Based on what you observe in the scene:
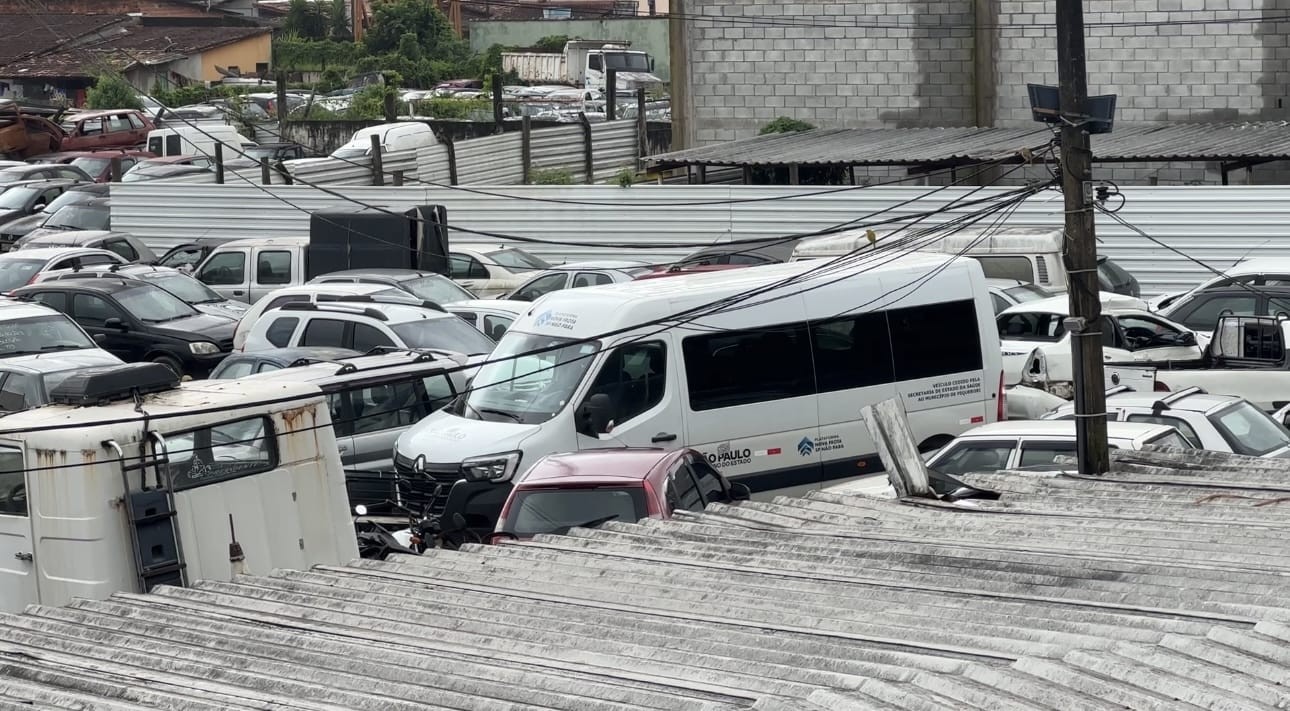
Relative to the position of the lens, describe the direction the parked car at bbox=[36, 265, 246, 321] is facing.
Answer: facing the viewer and to the right of the viewer

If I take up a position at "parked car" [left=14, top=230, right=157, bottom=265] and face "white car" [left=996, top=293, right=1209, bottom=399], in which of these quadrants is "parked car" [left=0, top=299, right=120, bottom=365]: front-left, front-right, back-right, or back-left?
front-right

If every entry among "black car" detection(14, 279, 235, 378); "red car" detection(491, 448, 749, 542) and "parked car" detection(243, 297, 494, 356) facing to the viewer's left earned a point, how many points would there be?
0

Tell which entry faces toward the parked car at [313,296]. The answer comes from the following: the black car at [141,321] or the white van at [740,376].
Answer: the black car

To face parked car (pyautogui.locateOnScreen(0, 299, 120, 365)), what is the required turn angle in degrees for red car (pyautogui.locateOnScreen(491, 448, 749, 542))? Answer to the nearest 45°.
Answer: approximately 90° to its left

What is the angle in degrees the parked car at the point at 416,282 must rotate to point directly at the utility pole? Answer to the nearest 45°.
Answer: approximately 45° to its right

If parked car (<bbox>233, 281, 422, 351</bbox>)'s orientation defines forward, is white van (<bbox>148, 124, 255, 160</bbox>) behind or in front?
behind

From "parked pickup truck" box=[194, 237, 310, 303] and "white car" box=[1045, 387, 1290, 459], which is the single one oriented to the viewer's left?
the parked pickup truck

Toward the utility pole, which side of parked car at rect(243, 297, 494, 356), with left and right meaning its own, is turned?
front

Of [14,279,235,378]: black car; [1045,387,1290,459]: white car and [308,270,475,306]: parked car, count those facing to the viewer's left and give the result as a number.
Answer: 0

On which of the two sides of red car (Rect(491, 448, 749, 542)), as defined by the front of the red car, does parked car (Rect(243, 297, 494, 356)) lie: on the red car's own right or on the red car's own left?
on the red car's own left

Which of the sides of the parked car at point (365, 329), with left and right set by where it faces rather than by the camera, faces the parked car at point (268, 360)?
right

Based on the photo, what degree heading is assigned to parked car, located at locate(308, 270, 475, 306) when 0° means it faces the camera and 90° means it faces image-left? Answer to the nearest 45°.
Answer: approximately 315°

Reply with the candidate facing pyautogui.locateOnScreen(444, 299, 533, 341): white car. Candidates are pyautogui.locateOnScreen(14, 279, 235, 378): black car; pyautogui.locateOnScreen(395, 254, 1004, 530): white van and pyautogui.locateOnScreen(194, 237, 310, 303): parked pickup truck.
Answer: the black car

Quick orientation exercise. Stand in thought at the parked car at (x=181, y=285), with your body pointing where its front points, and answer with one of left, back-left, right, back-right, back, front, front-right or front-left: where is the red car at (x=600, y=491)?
front-right

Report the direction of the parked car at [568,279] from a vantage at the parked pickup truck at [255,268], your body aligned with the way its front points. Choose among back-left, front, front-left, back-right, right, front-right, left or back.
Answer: back-left
